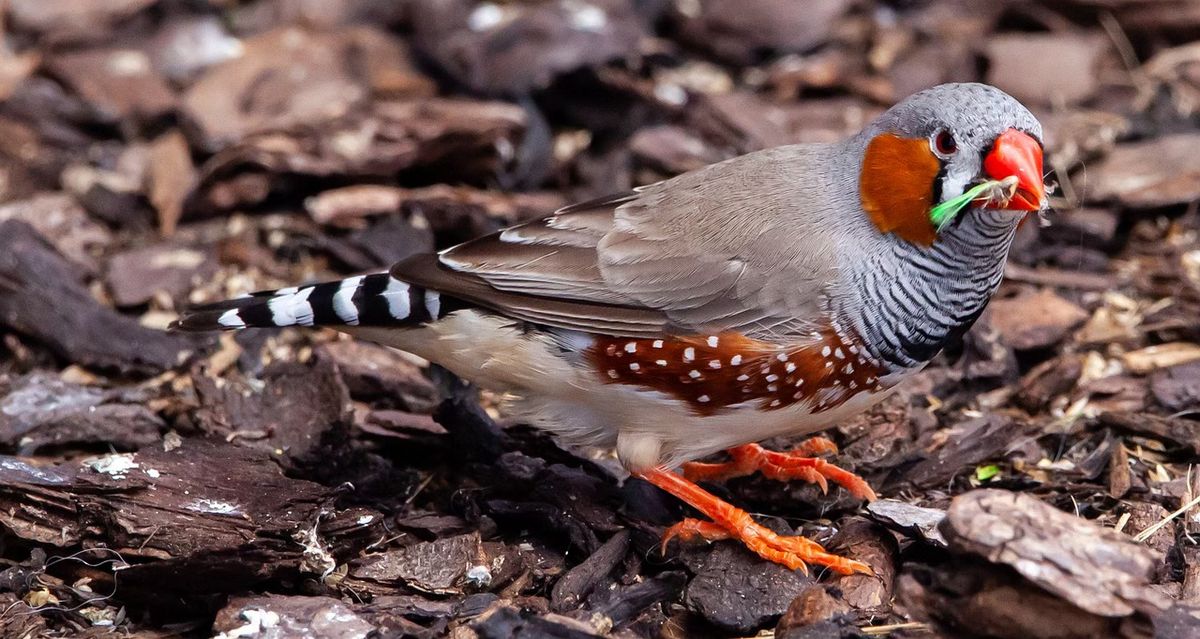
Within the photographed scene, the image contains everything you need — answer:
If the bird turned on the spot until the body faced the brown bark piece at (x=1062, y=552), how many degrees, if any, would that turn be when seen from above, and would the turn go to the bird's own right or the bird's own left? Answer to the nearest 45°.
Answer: approximately 45° to the bird's own right

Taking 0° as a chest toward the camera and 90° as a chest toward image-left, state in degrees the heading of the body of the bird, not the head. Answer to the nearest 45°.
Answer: approximately 270°
